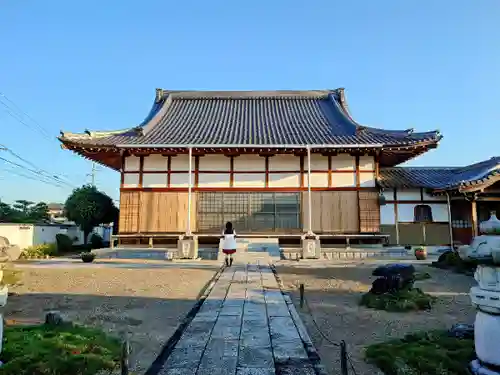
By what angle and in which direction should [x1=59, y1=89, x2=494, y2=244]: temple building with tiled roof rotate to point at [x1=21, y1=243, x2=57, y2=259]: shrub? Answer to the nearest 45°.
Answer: approximately 90° to its right

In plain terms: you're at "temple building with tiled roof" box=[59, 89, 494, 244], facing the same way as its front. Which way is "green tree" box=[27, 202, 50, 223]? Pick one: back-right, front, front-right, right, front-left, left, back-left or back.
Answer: back-right

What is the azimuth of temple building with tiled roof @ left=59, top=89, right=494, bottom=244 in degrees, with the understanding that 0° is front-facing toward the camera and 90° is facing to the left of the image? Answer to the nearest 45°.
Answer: approximately 0°
